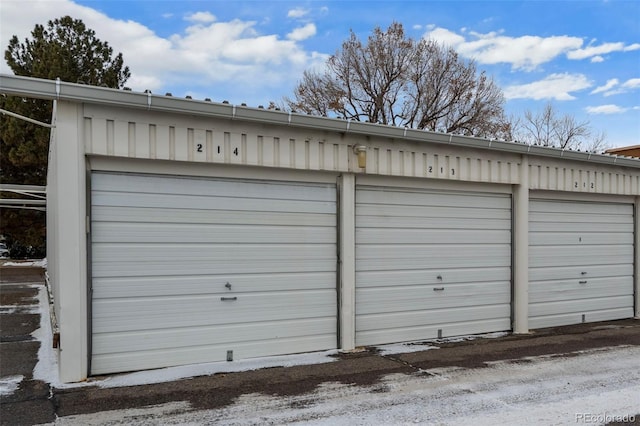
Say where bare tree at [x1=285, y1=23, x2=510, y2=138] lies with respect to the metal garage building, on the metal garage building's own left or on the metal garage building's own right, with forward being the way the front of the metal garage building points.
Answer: on the metal garage building's own left

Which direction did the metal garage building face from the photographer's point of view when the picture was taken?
facing the viewer and to the right of the viewer

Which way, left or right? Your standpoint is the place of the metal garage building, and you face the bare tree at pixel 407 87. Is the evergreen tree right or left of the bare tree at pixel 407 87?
left

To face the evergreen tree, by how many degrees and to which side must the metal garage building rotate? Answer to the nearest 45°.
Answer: approximately 180°

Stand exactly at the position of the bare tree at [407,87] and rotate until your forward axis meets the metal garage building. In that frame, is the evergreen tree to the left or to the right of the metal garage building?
right
